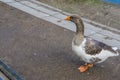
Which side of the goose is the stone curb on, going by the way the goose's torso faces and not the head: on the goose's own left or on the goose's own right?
on the goose's own right

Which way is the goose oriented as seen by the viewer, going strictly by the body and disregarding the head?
to the viewer's left
